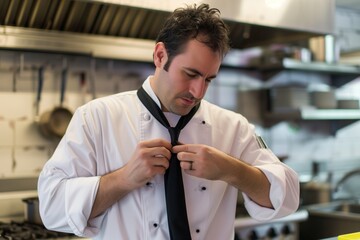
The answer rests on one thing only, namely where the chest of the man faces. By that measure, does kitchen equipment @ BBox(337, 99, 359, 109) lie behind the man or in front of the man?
behind

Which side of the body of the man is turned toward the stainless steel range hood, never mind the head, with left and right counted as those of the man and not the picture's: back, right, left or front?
back

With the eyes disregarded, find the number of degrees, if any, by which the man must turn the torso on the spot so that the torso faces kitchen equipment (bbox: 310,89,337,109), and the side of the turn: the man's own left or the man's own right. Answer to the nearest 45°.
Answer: approximately 135° to the man's own left

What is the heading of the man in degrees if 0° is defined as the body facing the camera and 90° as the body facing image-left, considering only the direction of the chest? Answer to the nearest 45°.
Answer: approximately 0°

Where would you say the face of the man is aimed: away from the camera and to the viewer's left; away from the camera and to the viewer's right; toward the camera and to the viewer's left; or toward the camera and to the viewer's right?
toward the camera and to the viewer's right

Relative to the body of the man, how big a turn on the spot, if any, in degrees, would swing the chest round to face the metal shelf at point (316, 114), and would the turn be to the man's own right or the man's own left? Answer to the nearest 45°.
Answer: approximately 135° to the man's own left

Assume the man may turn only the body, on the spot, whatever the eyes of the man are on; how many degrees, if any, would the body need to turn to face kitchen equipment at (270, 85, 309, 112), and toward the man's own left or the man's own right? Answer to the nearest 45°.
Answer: approximately 180°

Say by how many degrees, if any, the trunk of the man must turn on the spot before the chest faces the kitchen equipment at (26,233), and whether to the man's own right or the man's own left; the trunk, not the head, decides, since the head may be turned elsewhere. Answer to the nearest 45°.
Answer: approximately 135° to the man's own right

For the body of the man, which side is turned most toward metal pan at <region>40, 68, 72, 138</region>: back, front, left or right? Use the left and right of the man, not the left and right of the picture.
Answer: back
